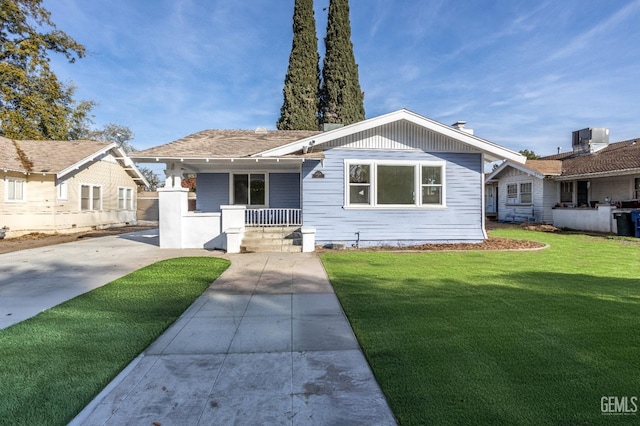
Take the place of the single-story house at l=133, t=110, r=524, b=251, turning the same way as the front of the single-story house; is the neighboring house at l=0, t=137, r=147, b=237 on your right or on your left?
on your right

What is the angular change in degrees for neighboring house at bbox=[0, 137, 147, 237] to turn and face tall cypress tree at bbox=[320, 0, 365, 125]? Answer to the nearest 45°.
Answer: approximately 135° to its left

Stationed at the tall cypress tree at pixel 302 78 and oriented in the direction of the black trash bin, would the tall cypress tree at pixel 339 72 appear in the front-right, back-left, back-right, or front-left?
front-left

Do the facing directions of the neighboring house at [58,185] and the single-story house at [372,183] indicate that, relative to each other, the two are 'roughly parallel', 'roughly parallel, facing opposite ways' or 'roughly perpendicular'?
roughly parallel

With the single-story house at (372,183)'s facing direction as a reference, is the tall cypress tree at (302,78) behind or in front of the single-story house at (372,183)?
behind

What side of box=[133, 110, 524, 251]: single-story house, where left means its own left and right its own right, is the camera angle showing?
front

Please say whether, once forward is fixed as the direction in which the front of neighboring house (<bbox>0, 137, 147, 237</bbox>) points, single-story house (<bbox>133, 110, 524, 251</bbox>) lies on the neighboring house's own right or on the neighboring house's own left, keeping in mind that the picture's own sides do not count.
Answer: on the neighboring house's own left

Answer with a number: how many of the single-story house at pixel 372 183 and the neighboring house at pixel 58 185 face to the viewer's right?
0

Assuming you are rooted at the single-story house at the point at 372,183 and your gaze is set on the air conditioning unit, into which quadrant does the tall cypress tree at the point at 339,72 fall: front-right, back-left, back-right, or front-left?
front-left

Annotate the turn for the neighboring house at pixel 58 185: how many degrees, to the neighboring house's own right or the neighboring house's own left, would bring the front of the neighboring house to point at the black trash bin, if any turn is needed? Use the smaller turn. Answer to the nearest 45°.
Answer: approximately 90° to the neighboring house's own left

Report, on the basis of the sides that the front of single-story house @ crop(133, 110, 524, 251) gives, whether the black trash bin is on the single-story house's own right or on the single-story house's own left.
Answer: on the single-story house's own left
